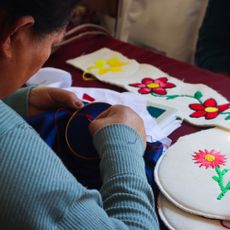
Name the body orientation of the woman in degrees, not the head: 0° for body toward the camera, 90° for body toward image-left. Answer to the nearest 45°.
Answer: approximately 225°

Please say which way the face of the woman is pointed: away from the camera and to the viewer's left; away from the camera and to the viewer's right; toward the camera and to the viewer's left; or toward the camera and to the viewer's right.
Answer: away from the camera and to the viewer's right

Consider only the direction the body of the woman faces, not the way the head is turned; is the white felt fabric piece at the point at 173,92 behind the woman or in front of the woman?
in front
